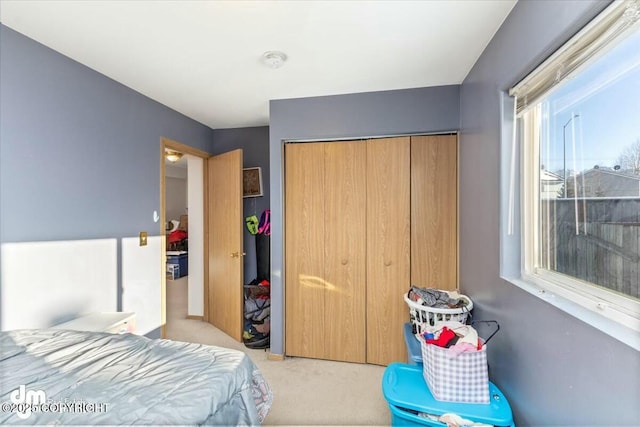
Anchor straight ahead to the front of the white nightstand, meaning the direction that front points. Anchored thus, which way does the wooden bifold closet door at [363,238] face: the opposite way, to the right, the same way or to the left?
to the right

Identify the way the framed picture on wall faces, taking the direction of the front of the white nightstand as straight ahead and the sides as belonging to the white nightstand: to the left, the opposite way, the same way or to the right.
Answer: to the right

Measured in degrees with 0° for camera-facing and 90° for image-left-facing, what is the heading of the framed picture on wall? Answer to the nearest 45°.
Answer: approximately 0°

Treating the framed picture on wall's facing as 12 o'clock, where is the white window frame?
The white window frame is roughly at 11 o'clock from the framed picture on wall.

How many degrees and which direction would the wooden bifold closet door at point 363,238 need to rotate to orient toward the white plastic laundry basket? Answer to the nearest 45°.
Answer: approximately 45° to its left

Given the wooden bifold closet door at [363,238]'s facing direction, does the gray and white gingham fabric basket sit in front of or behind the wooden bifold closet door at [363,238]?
in front

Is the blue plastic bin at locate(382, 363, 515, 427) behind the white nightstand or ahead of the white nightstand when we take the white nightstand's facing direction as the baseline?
ahead

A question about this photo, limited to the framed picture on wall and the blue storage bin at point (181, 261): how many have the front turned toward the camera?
2

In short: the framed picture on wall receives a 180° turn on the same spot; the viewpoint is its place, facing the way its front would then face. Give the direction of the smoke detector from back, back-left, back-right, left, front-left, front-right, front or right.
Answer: back

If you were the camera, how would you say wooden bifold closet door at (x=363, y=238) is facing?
facing the viewer

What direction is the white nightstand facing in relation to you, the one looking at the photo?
facing the viewer and to the right of the viewer

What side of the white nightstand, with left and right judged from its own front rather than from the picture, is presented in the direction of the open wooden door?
left
